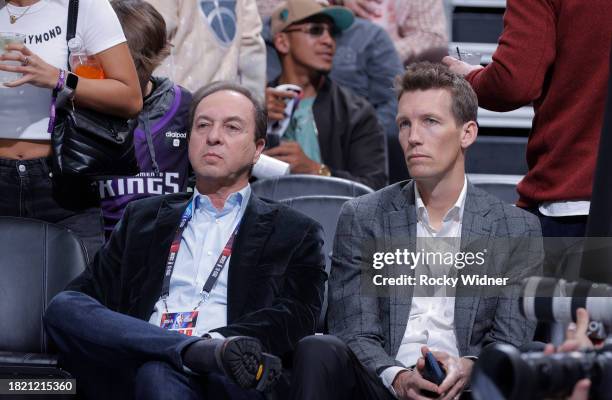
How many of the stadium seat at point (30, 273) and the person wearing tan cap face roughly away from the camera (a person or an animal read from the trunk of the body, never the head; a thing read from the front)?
0

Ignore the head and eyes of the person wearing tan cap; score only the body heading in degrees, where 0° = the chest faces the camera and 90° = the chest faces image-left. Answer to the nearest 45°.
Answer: approximately 45°

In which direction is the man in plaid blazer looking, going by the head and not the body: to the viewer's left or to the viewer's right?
to the viewer's left

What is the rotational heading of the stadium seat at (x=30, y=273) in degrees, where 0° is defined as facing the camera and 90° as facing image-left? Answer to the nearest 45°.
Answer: approximately 0°

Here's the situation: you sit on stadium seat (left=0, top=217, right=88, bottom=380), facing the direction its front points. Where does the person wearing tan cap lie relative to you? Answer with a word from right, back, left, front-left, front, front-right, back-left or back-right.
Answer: back-left

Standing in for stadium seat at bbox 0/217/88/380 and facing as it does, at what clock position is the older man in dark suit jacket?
The older man in dark suit jacket is roughly at 10 o'clock from the stadium seat.

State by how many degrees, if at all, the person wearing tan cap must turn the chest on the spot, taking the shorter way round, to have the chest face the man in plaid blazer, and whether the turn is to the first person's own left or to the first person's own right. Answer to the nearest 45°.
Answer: approximately 45° to the first person's own left

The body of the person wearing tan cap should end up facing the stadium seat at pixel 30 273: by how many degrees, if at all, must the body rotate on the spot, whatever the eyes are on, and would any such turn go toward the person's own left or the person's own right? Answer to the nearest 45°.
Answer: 0° — they already face it
